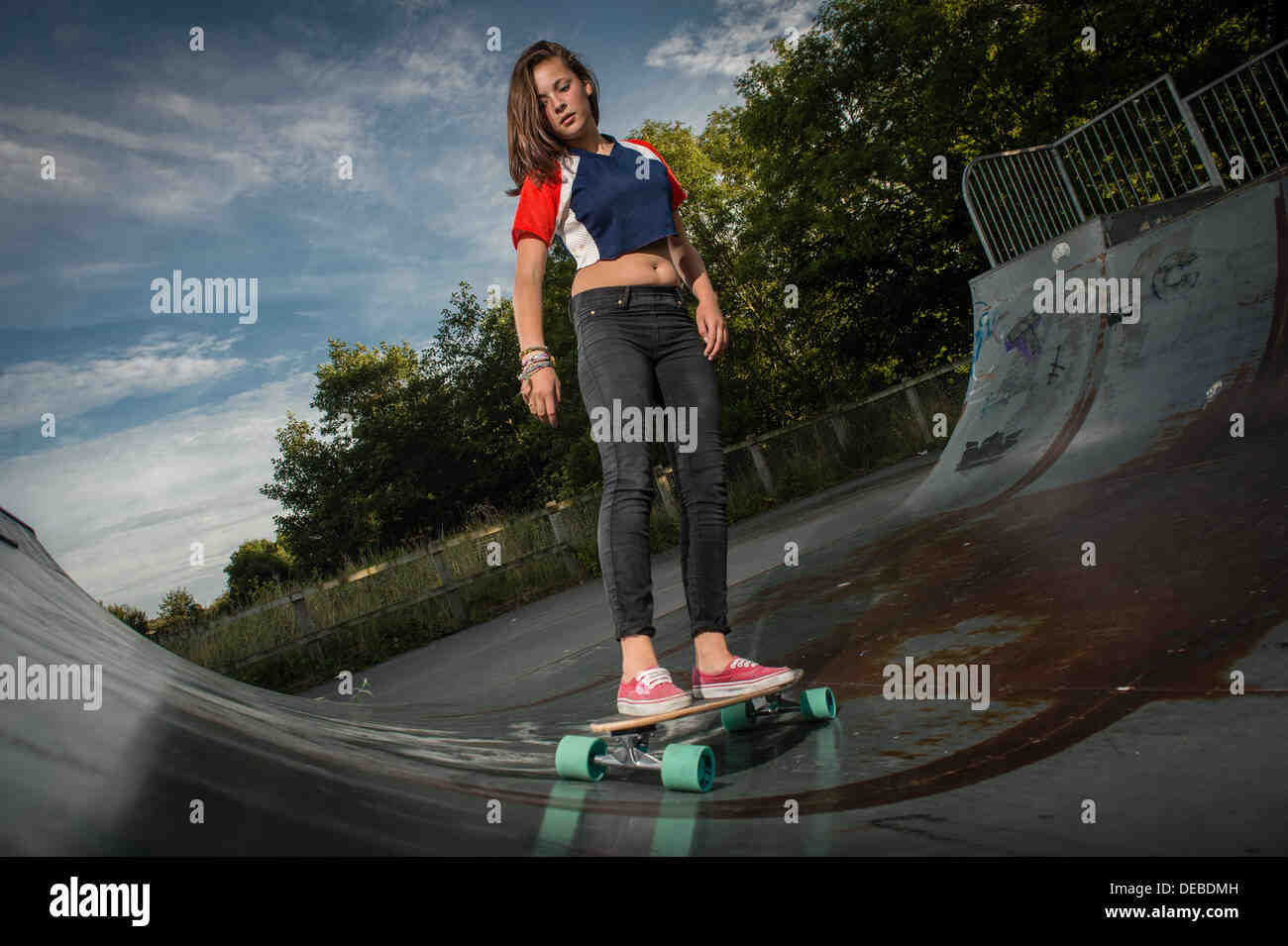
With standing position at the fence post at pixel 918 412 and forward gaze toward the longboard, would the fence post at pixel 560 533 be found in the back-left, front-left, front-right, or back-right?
front-right

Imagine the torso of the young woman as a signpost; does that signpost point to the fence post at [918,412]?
no

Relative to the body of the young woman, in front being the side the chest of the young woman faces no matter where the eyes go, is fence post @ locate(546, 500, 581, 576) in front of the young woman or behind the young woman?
behind

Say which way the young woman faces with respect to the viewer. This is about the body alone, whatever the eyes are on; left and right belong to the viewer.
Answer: facing the viewer and to the right of the viewer

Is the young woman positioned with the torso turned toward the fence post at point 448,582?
no

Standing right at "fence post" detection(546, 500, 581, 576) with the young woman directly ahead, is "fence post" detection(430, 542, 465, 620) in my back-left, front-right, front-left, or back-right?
front-right
